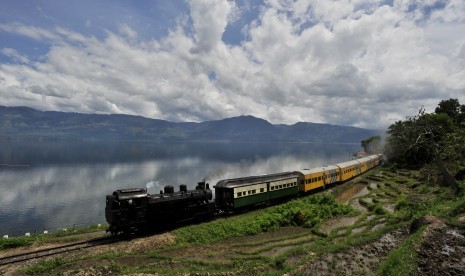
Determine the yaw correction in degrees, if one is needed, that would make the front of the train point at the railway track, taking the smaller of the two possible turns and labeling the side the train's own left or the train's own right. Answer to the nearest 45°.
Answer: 0° — it already faces it

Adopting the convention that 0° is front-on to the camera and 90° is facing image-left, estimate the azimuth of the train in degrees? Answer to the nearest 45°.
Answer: approximately 45°
